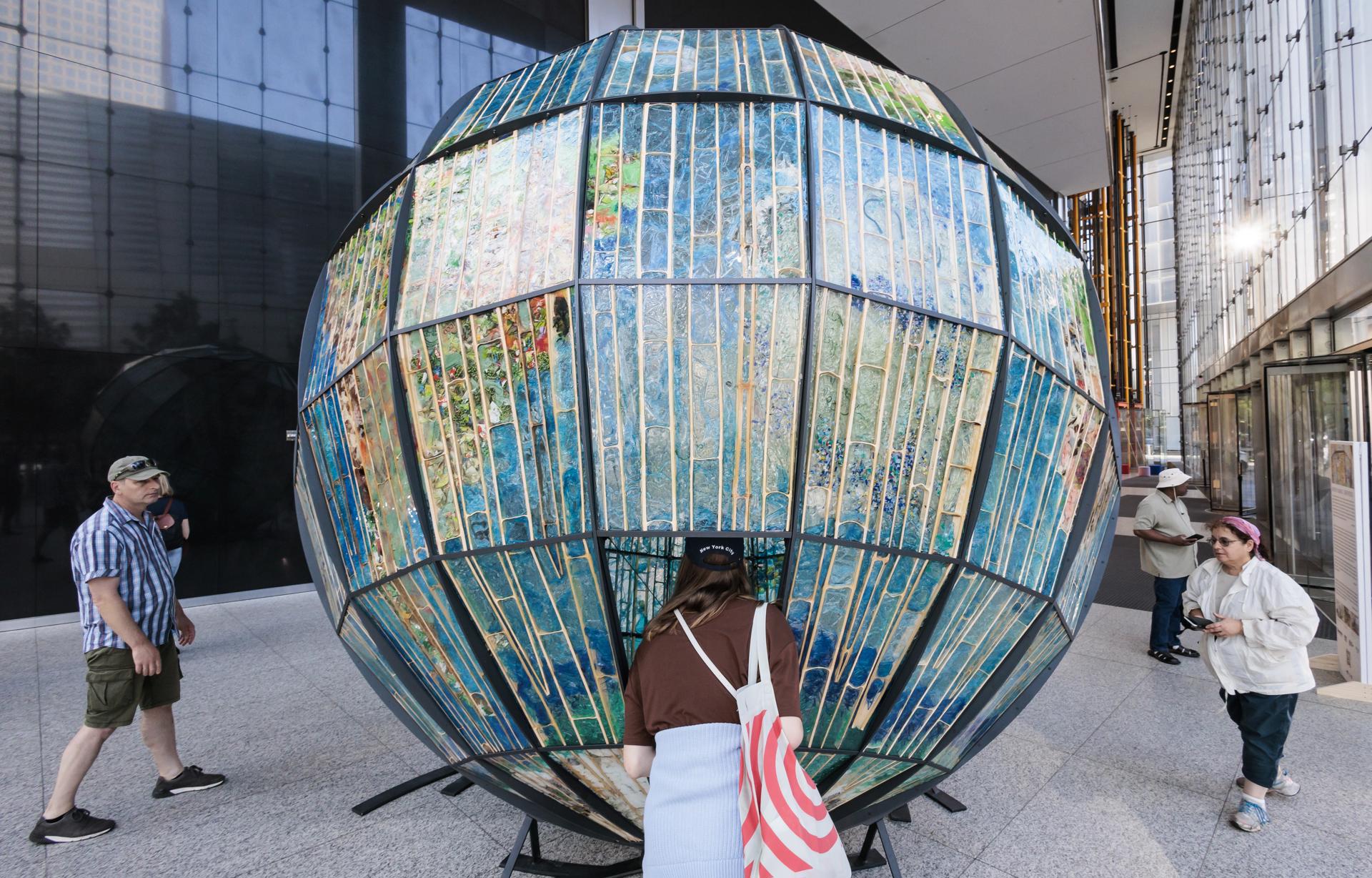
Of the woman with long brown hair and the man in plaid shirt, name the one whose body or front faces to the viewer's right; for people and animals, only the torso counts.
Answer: the man in plaid shirt

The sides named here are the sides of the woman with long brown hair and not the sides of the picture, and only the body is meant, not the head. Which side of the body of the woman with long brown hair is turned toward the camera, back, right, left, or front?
back

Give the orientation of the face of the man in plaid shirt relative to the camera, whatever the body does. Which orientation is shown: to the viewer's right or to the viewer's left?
to the viewer's right

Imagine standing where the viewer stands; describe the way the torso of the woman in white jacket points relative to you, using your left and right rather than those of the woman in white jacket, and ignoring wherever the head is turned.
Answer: facing the viewer and to the left of the viewer

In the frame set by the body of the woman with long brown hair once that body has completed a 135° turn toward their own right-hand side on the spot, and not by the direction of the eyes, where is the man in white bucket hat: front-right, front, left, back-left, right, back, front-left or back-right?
left

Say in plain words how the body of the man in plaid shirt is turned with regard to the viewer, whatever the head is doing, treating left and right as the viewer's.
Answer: facing to the right of the viewer

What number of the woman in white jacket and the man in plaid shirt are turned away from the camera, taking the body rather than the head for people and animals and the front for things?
0

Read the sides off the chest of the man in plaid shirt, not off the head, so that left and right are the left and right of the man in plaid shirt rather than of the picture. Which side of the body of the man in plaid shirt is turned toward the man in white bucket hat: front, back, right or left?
front

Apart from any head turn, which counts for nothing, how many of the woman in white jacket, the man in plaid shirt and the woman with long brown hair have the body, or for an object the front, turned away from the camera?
1

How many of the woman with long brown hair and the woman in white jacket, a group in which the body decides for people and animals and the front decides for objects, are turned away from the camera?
1

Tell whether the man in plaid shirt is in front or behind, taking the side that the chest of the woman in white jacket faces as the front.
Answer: in front

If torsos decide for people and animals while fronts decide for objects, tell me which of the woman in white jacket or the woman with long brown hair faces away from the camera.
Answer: the woman with long brown hair

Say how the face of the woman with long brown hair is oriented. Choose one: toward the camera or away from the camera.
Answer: away from the camera

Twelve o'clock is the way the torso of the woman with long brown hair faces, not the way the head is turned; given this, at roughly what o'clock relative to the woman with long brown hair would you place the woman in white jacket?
The woman in white jacket is roughly at 2 o'clock from the woman with long brown hair.
